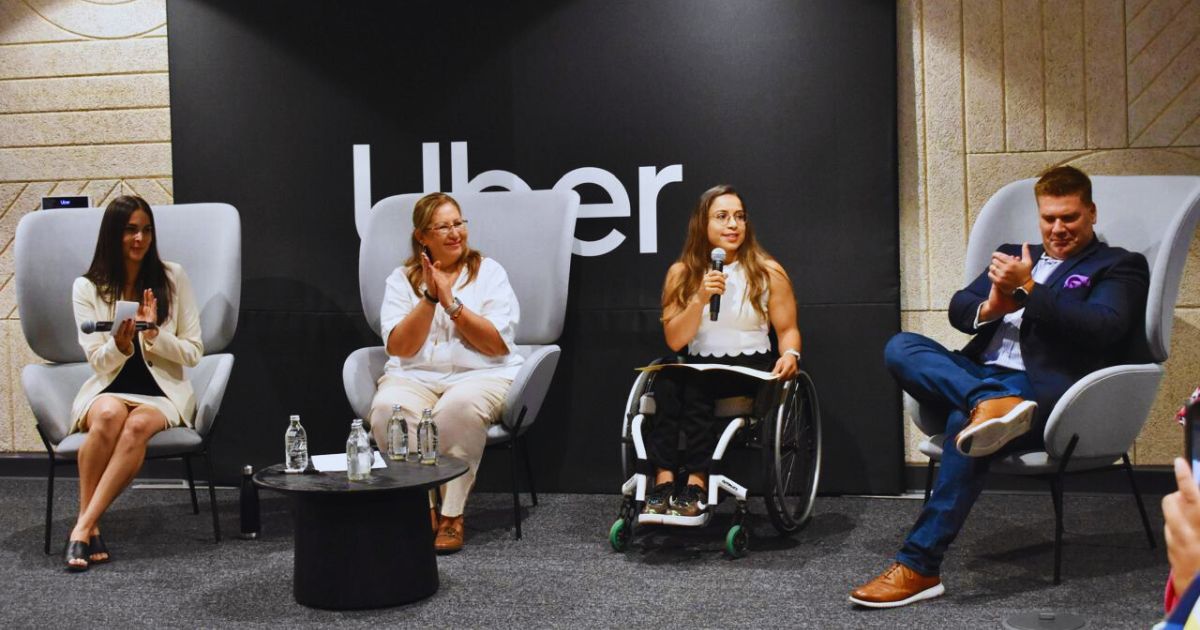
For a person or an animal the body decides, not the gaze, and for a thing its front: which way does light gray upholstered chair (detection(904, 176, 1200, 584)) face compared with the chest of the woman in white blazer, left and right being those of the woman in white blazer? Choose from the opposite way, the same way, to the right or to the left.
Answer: to the right

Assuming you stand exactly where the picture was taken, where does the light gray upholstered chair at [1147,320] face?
facing the viewer and to the left of the viewer

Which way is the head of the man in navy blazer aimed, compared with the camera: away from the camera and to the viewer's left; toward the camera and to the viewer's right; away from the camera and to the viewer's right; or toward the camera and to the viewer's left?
toward the camera and to the viewer's left

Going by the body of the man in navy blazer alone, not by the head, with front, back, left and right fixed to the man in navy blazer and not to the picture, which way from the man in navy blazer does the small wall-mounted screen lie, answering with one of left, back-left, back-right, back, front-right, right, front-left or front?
front-right

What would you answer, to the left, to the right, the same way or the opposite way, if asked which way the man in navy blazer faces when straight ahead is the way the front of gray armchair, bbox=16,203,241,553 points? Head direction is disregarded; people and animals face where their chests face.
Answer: to the right

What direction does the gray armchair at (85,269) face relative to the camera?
toward the camera

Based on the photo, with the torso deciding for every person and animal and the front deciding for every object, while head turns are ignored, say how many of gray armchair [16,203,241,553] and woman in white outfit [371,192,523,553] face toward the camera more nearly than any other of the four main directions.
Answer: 2

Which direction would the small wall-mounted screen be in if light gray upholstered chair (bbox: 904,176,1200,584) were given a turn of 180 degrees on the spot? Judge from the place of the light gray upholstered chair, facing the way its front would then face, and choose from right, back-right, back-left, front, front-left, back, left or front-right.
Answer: back-left

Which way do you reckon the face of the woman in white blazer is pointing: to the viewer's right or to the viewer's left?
to the viewer's right

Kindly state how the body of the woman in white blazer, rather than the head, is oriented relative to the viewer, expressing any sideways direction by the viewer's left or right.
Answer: facing the viewer

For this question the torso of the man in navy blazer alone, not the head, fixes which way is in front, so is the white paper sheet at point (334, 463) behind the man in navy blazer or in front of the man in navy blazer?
in front

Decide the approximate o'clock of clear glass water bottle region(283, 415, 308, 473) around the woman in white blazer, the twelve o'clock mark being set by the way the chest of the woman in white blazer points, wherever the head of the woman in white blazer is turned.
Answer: The clear glass water bottle is roughly at 11 o'clock from the woman in white blazer.

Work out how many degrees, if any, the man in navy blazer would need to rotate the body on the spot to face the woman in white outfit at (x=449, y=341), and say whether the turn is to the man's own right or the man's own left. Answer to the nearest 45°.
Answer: approximately 45° to the man's own right

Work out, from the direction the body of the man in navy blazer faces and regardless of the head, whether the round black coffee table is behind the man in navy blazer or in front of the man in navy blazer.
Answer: in front

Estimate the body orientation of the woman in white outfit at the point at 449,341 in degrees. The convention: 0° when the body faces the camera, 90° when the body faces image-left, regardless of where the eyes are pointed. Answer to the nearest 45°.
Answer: approximately 0°

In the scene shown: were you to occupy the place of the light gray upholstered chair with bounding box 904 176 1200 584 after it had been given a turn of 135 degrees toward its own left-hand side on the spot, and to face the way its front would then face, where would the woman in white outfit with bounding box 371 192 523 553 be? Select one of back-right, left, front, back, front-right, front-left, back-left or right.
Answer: back

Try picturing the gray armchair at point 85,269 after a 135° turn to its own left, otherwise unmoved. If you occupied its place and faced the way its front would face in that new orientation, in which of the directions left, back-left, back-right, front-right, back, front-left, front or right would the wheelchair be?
right

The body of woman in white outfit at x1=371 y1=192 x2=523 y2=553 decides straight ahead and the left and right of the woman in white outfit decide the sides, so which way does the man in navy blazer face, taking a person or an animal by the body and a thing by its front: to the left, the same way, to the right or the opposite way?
to the right

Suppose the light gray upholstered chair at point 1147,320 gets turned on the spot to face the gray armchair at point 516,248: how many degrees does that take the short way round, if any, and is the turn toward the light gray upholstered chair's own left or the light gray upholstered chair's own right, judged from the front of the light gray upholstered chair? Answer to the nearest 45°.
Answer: approximately 45° to the light gray upholstered chair's own right
